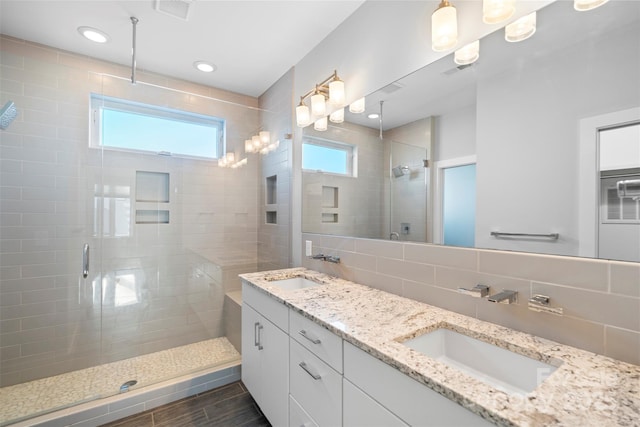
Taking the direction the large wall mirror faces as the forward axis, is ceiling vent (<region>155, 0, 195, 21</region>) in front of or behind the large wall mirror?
in front

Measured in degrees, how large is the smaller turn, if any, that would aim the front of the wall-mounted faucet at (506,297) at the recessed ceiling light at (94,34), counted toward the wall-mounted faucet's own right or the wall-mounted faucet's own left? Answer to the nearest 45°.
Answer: approximately 45° to the wall-mounted faucet's own right

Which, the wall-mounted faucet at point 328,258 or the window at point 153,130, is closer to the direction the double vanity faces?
the window

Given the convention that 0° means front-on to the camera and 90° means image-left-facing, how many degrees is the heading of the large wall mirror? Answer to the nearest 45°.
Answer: approximately 45°
